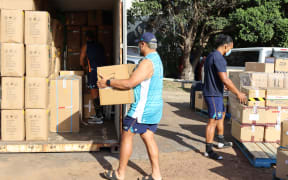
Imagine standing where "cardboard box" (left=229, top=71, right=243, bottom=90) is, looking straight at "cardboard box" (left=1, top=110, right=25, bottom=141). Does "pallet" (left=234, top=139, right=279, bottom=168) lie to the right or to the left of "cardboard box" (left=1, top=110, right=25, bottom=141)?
left

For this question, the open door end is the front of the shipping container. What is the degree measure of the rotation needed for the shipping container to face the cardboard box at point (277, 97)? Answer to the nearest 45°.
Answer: approximately 90° to its left

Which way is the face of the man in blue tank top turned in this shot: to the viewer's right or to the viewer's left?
to the viewer's left
